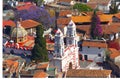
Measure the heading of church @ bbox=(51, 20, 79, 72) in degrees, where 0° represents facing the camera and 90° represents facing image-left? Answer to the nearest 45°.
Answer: approximately 315°

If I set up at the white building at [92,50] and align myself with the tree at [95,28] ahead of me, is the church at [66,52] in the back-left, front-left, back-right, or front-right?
back-left

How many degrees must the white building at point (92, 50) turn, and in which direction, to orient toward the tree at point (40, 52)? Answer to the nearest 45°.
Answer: approximately 45° to its right

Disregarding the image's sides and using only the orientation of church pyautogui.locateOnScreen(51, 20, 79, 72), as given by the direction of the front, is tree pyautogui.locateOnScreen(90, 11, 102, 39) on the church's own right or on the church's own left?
on the church's own left

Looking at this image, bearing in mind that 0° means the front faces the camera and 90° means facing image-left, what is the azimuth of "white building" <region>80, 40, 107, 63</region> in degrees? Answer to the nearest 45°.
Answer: approximately 0°
